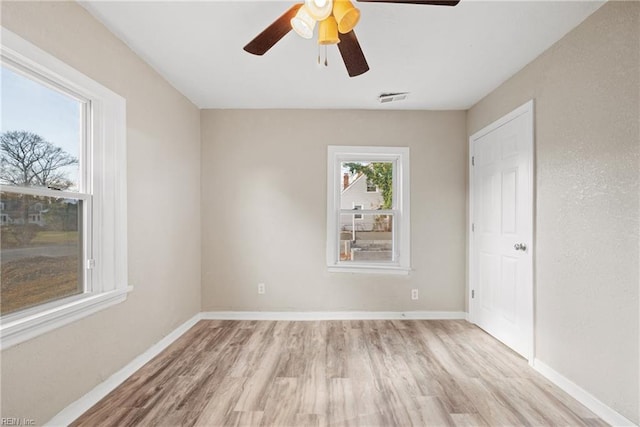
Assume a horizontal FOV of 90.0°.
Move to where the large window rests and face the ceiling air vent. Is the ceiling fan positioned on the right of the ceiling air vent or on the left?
right

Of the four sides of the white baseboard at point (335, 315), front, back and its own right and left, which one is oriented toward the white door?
left

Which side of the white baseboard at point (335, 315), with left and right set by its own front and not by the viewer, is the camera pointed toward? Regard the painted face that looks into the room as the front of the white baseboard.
front

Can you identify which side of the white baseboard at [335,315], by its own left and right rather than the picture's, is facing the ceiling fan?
front

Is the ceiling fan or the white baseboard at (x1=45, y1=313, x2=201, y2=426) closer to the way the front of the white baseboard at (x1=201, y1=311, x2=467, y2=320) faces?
the ceiling fan

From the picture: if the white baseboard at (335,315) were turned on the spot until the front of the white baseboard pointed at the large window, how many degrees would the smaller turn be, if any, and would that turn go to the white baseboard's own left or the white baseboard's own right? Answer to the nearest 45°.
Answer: approximately 45° to the white baseboard's own right
